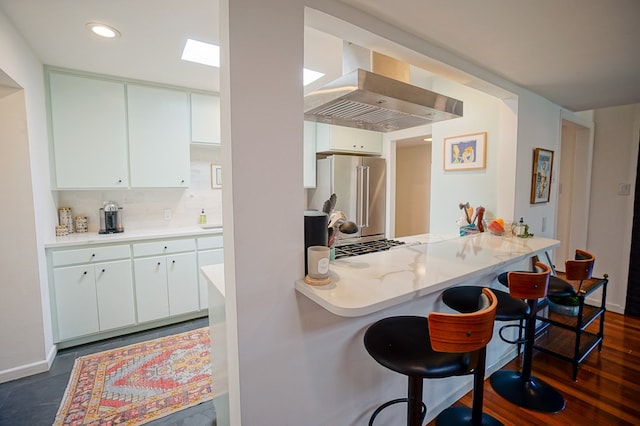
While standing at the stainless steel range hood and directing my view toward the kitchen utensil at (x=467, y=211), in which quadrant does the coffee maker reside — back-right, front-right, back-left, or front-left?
back-left

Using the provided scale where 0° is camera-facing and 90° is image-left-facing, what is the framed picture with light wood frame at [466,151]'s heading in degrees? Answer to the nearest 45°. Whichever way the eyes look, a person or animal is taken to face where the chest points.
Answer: approximately 45°

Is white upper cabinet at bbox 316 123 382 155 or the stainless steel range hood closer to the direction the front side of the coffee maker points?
the stainless steel range hood

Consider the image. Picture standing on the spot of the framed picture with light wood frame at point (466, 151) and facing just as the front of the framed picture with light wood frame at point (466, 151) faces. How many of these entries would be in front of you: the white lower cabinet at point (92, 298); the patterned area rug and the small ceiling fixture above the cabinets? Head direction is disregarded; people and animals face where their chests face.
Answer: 3

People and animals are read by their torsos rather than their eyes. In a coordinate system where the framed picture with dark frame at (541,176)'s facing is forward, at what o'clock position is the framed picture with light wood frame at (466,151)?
the framed picture with light wood frame at (466,151) is roughly at 3 o'clock from the framed picture with dark frame at (541,176).

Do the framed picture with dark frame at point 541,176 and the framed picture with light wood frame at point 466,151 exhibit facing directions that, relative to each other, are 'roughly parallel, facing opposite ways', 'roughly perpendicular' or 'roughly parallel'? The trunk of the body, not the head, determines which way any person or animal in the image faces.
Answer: roughly perpendicular
